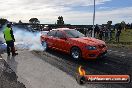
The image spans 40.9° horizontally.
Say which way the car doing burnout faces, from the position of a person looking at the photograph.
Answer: facing the viewer and to the right of the viewer
